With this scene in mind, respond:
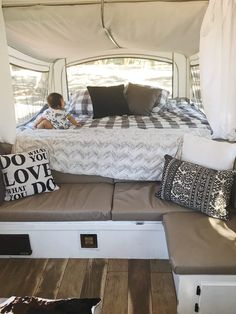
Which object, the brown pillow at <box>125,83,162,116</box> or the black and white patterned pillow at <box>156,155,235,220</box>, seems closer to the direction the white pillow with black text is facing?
the black and white patterned pillow

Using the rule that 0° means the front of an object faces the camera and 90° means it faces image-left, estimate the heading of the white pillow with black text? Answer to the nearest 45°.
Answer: approximately 0°

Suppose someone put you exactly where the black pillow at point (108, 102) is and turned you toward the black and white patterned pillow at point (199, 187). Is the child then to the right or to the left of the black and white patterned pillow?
right

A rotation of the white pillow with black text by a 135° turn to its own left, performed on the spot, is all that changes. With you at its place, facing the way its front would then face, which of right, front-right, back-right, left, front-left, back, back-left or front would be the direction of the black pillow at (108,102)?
front

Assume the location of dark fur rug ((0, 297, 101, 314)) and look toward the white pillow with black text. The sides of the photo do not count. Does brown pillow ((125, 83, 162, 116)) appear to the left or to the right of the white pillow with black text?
right

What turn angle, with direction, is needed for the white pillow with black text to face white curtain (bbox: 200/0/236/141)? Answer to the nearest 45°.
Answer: approximately 90° to its left

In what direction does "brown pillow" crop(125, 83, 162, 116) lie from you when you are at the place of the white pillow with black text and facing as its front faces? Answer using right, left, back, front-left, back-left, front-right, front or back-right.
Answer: back-left
